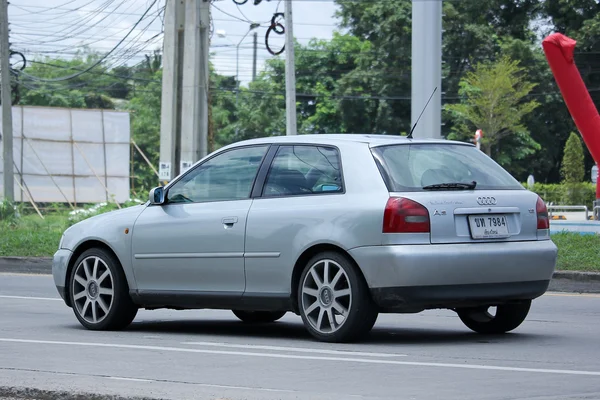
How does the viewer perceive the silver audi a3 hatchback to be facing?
facing away from the viewer and to the left of the viewer
